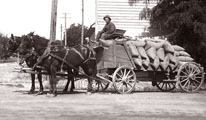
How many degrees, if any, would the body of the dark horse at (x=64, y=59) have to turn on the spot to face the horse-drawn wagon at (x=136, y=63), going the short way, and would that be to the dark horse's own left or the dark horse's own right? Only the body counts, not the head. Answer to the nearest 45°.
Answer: approximately 180°

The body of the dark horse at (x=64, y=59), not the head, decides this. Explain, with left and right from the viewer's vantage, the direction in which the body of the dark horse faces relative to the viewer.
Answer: facing to the left of the viewer

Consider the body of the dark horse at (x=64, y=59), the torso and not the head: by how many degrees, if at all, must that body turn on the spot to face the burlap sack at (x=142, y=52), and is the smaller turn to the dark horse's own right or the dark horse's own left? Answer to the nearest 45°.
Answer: approximately 180°

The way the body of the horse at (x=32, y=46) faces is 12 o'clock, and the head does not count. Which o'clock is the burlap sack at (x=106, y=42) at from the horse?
The burlap sack is roughly at 6 o'clock from the horse.

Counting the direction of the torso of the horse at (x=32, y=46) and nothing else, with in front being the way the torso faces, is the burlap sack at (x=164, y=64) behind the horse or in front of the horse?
behind

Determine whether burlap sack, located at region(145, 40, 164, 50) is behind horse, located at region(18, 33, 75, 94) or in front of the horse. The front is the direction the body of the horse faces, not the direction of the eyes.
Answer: behind

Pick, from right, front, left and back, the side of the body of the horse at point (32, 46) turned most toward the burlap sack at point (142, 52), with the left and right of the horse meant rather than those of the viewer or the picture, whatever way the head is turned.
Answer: back

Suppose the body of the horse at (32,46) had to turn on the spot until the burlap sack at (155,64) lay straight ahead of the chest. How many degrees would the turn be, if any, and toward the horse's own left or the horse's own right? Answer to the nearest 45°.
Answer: approximately 180°

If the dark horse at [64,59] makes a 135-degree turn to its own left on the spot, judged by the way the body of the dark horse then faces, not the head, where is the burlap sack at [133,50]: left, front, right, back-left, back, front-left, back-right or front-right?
front-left

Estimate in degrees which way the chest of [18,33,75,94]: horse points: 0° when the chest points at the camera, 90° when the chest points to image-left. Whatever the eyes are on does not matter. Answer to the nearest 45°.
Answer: approximately 90°

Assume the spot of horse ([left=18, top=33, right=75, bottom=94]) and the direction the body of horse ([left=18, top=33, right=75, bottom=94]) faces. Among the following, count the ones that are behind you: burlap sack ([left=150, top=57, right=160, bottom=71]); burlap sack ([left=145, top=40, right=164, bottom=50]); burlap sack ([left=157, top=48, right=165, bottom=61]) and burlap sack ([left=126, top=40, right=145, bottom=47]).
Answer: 4

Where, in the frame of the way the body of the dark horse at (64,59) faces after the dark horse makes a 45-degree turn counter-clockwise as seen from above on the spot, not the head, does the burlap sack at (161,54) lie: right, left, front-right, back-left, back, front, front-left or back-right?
back-left
